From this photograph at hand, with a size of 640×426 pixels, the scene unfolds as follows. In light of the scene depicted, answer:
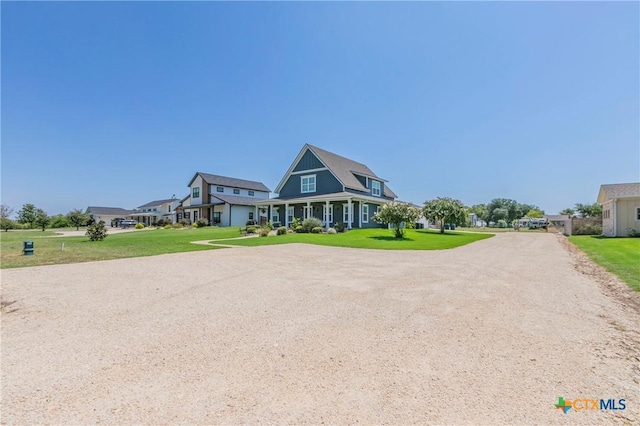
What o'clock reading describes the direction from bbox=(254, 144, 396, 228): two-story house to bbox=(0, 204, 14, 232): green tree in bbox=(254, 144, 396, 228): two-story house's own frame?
The green tree is roughly at 2 o'clock from the two-story house.

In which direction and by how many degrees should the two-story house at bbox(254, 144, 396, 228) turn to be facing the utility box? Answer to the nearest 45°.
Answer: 0° — it already faces it

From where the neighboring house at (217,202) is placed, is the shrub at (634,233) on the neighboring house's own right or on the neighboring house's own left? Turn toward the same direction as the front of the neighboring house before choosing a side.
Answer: on the neighboring house's own left

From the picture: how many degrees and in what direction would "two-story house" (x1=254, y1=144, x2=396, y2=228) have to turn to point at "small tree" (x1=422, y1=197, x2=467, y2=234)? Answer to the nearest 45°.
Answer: approximately 135° to its left

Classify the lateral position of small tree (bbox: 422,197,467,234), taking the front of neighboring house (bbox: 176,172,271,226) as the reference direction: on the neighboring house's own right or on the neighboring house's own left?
on the neighboring house's own left

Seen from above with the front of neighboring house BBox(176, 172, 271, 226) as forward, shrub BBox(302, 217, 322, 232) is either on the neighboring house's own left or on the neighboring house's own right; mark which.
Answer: on the neighboring house's own left

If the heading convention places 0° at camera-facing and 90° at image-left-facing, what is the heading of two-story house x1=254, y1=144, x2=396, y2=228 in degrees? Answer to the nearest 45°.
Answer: approximately 45°

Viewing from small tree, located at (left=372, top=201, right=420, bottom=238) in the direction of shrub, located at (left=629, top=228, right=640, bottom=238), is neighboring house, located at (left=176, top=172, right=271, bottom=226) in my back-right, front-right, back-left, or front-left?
back-left

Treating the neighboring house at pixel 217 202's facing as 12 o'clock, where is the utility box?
The utility box is roughly at 11 o'clock from the neighboring house.

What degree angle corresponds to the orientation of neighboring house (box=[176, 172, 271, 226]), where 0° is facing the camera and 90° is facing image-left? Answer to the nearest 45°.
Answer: approximately 45°

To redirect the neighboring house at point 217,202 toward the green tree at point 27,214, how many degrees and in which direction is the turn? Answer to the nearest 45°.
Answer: approximately 90° to its right

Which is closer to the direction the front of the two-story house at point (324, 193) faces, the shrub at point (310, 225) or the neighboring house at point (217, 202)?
the shrub
